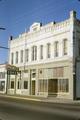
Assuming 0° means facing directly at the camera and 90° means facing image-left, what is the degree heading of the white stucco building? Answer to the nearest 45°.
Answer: approximately 45°
